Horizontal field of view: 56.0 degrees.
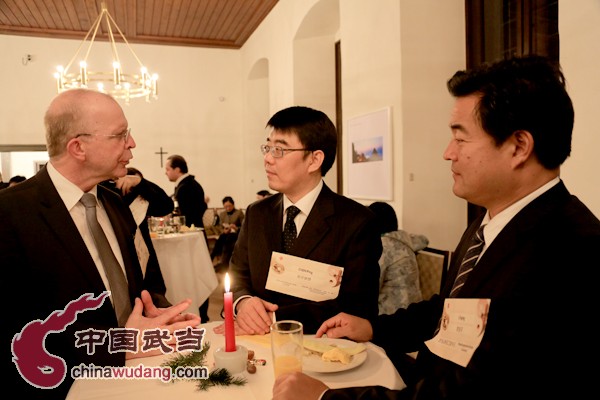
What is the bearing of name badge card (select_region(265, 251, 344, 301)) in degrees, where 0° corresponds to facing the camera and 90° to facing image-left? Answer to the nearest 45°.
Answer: approximately 0°

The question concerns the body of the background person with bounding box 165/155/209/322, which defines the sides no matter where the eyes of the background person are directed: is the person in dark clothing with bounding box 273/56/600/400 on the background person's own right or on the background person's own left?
on the background person's own left

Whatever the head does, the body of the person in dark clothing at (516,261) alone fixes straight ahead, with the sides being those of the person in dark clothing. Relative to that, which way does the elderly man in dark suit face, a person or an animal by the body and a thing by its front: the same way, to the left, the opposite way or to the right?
the opposite way

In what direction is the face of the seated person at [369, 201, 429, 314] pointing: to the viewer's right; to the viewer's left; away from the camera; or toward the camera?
away from the camera

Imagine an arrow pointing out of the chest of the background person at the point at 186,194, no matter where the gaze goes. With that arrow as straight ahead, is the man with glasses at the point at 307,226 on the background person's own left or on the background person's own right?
on the background person's own left

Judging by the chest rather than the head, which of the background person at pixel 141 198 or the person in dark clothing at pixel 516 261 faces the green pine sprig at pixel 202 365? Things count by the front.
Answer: the person in dark clothing

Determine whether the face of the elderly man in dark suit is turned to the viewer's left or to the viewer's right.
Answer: to the viewer's right

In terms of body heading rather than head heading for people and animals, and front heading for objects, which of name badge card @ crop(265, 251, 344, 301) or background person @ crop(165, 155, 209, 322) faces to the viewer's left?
the background person

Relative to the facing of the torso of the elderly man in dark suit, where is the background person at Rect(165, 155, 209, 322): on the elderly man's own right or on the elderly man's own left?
on the elderly man's own left
